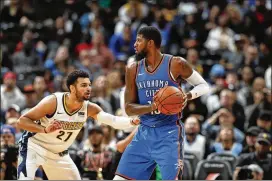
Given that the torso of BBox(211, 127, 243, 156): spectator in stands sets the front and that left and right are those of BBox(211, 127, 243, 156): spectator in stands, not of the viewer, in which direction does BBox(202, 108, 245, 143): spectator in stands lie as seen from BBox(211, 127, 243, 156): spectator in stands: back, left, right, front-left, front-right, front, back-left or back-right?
back

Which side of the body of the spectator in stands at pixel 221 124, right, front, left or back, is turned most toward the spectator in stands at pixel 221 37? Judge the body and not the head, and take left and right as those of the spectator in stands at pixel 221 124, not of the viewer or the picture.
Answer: back

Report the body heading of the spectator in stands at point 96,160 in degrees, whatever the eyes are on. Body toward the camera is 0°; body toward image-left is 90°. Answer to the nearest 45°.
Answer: approximately 0°

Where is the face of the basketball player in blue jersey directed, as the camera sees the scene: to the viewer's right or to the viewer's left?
to the viewer's left

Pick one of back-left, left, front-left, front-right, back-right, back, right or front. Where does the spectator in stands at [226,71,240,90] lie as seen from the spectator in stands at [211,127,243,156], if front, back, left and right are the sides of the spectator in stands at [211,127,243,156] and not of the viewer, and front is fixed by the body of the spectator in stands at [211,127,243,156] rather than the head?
back

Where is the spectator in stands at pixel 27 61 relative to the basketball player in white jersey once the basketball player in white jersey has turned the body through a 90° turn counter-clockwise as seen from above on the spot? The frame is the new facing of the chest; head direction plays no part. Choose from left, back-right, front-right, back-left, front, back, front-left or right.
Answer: front-left
